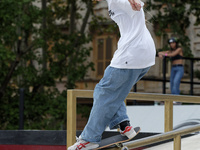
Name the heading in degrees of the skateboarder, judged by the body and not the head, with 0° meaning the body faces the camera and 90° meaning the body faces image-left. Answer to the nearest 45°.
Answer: approximately 90°

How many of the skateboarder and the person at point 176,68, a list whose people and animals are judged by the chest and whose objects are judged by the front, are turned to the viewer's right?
0

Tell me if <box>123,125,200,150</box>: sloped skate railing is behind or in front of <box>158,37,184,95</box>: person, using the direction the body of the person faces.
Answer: in front
